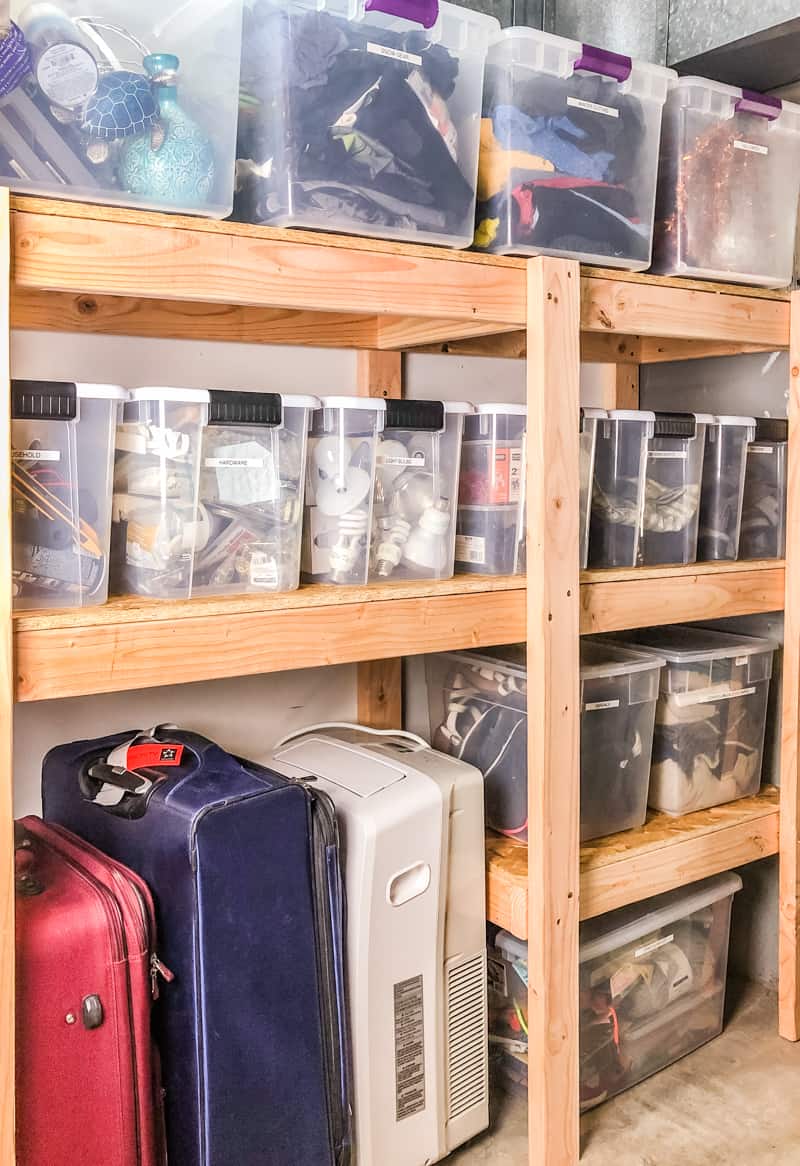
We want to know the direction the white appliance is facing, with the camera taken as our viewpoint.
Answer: facing the viewer and to the left of the viewer

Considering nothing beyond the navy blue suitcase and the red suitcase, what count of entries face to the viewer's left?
0

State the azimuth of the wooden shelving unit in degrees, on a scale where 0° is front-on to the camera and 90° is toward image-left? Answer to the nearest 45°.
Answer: approximately 315°
